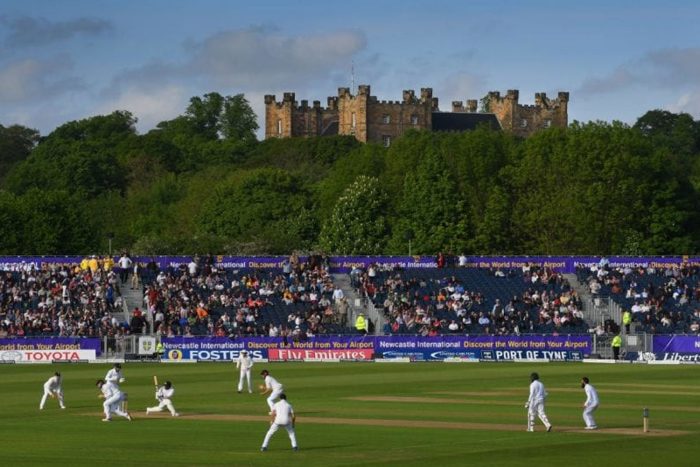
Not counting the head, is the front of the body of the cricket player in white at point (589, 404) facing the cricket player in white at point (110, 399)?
yes

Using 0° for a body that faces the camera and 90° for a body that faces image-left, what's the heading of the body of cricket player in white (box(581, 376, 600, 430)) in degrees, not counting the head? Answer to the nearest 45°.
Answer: approximately 90°
